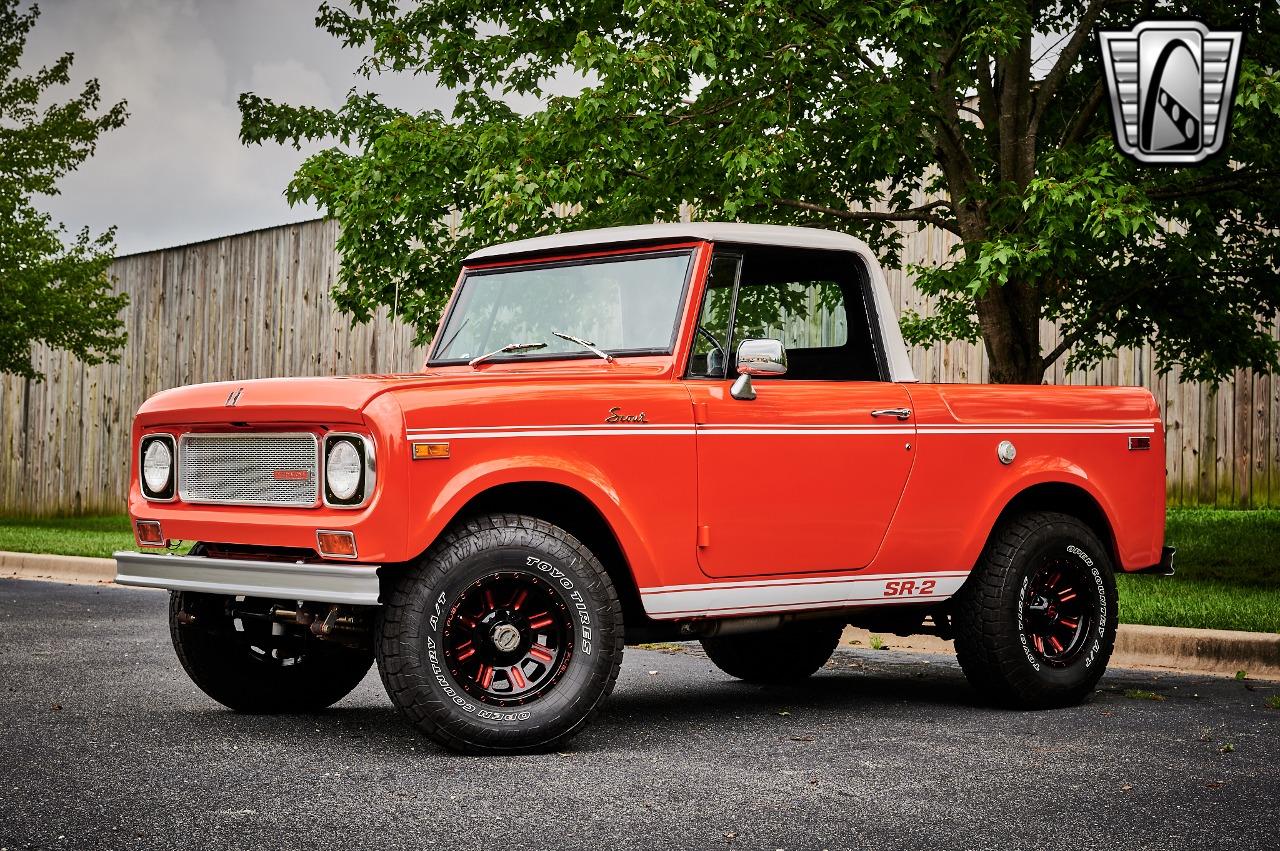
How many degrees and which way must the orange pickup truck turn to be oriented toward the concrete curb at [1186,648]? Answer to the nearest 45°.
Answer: approximately 180°

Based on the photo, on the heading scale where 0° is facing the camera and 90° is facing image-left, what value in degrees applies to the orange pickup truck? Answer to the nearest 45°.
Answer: approximately 45°

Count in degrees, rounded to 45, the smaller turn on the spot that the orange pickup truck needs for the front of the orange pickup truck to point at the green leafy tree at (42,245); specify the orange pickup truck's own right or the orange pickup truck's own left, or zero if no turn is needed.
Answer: approximately 90° to the orange pickup truck's own right

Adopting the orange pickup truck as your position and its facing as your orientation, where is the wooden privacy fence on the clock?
The wooden privacy fence is roughly at 4 o'clock from the orange pickup truck.
